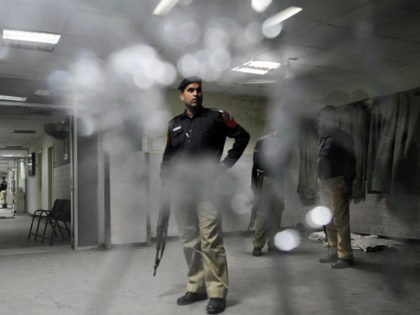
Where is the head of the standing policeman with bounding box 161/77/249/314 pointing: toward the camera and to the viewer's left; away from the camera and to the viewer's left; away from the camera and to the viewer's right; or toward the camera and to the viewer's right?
toward the camera and to the viewer's right

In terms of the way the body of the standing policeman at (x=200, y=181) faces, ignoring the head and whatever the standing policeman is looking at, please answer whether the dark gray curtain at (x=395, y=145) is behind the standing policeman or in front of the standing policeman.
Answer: behind

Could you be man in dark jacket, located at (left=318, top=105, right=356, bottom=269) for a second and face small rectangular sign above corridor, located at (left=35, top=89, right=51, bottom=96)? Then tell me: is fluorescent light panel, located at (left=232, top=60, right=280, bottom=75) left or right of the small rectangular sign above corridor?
right

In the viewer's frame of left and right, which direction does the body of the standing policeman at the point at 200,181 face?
facing the viewer and to the left of the viewer

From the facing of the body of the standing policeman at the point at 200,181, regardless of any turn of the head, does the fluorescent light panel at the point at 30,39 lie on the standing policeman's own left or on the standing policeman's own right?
on the standing policeman's own right

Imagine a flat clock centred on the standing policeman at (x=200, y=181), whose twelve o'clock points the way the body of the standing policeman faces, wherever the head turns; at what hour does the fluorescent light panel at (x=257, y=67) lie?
The fluorescent light panel is roughly at 5 o'clock from the standing policeman.
